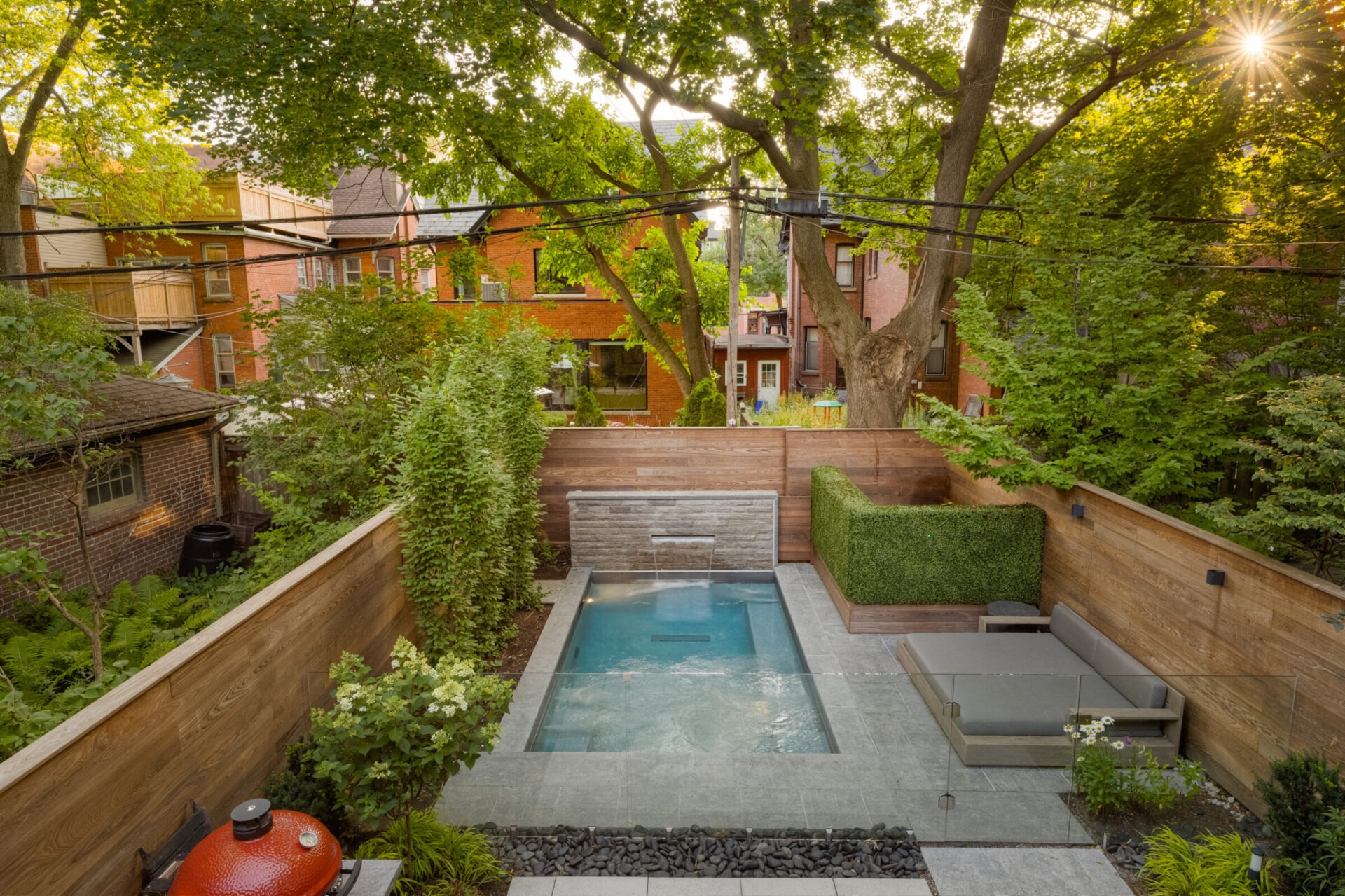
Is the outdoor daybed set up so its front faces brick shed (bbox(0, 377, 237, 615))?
yes

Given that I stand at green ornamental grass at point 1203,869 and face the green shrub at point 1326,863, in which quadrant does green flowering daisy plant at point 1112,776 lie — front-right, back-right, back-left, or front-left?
back-left

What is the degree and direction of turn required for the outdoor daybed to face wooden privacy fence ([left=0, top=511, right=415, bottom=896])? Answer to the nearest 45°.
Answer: approximately 45° to its left

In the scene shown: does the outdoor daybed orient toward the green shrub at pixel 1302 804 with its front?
no

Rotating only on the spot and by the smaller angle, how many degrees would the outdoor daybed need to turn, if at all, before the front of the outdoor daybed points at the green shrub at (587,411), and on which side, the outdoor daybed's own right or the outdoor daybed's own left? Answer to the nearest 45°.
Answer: approximately 45° to the outdoor daybed's own right

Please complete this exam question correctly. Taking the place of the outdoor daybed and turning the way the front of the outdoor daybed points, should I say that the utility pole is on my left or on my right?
on my right

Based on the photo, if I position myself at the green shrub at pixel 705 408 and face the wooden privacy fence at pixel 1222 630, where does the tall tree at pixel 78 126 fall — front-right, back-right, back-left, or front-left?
back-right

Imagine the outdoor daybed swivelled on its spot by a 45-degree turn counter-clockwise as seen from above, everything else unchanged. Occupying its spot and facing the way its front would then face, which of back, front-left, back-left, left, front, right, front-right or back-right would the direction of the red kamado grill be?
front

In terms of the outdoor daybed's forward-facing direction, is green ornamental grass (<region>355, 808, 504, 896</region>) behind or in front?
in front

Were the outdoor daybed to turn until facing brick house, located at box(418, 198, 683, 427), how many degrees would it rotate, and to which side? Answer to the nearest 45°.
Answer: approximately 45° to its right

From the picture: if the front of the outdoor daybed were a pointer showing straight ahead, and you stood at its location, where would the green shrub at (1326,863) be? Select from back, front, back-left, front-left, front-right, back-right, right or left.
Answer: back-left

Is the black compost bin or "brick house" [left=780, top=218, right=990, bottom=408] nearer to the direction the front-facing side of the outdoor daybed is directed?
the black compost bin

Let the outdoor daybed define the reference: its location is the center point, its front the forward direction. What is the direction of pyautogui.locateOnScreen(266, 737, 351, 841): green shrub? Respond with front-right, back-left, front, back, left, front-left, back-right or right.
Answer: front-left

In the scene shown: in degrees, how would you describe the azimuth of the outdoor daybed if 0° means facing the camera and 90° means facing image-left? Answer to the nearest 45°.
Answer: approximately 90°

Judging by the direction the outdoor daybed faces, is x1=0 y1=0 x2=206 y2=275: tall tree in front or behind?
in front

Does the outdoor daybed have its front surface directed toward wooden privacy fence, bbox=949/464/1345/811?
no

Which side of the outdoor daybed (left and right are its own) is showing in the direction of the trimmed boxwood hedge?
right
